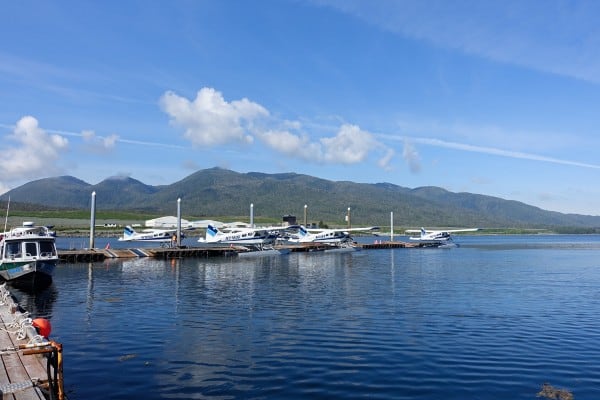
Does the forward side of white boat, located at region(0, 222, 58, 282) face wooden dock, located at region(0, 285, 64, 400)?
yes

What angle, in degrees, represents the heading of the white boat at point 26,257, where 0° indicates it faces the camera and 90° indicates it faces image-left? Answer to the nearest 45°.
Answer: approximately 0°

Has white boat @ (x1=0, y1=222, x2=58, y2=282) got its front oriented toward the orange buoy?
yes
